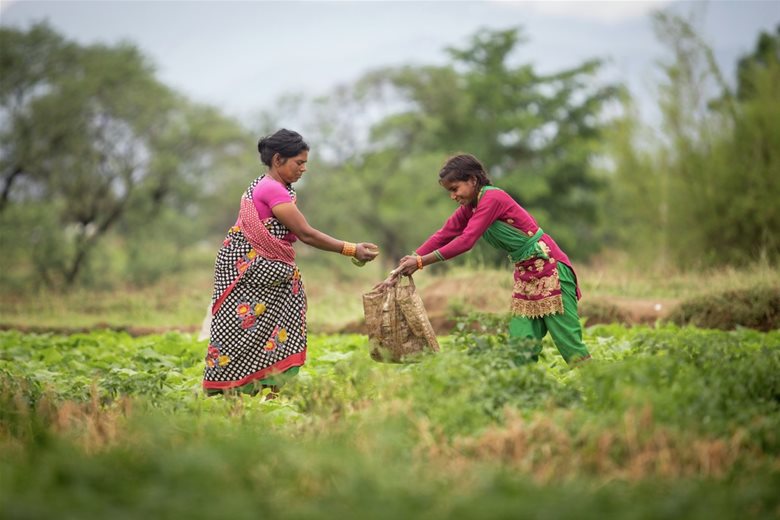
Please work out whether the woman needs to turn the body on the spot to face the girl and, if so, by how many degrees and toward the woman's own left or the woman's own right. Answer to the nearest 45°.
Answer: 0° — they already face them

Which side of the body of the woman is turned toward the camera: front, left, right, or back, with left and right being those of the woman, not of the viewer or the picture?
right

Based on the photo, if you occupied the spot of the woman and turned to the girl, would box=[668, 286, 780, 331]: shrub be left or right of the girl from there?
left

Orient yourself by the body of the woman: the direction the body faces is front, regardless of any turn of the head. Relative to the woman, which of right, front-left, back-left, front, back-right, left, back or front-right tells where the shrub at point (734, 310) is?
front-left

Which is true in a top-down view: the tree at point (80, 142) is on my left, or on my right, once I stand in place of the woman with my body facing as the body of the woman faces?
on my left

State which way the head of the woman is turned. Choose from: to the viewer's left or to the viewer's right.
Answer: to the viewer's right

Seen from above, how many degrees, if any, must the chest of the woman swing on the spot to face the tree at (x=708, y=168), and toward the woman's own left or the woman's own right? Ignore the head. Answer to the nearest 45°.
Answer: approximately 45° to the woman's own left

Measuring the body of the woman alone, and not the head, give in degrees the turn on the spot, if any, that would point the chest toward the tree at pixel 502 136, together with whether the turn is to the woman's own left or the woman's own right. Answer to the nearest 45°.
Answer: approximately 90° to the woman's own left
